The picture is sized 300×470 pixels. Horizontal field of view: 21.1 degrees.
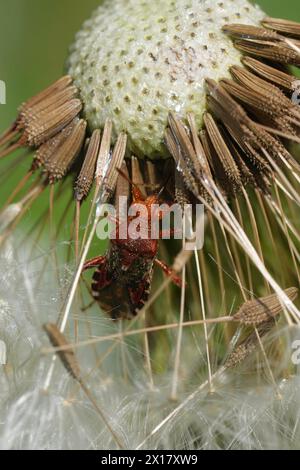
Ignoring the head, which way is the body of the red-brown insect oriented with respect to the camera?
away from the camera
